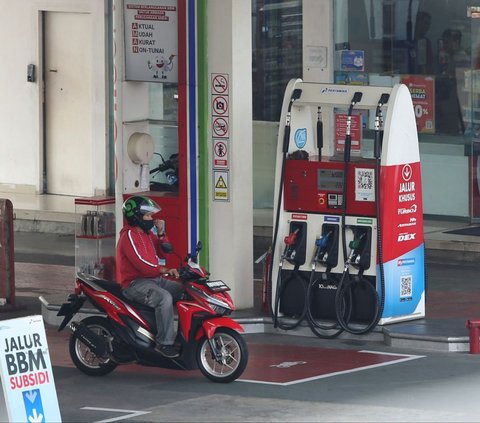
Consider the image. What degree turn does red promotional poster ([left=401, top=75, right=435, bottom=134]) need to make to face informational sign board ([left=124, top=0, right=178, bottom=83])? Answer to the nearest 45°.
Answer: approximately 45° to its right

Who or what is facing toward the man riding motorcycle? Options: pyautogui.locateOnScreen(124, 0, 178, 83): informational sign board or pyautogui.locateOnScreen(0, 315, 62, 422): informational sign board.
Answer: pyautogui.locateOnScreen(124, 0, 178, 83): informational sign board

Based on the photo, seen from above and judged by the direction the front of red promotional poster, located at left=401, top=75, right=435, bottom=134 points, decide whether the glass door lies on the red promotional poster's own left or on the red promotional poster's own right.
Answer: on the red promotional poster's own left

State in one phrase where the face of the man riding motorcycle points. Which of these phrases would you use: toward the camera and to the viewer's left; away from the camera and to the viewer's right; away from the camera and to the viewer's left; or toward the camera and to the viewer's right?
toward the camera and to the viewer's right

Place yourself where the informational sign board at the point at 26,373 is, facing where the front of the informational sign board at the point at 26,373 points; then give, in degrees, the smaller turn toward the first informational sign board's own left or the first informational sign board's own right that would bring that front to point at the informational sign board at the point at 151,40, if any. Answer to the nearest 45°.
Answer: approximately 180°

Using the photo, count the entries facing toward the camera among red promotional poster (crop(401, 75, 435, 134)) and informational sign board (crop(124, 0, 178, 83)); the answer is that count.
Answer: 2

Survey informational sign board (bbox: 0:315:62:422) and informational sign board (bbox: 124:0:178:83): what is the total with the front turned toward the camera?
2

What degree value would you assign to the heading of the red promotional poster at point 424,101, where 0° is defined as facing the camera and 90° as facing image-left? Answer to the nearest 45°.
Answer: approximately 0°

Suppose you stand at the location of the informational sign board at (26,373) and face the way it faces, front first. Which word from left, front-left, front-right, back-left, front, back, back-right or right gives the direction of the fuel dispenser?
back-left
